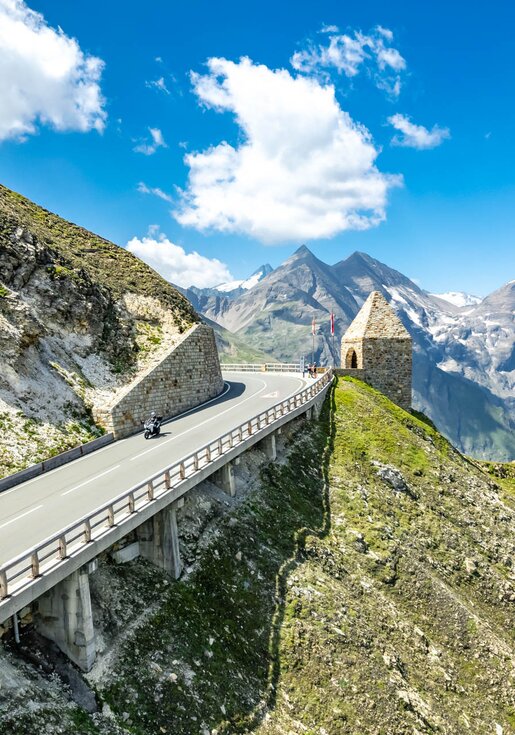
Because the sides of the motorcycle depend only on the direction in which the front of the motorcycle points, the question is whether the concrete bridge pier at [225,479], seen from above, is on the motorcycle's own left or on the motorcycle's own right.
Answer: on the motorcycle's own left

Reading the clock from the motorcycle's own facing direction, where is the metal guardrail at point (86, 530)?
The metal guardrail is roughly at 11 o'clock from the motorcycle.

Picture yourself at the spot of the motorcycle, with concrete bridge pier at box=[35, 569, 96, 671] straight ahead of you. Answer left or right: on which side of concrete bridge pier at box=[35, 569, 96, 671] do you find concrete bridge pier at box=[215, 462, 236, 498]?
left

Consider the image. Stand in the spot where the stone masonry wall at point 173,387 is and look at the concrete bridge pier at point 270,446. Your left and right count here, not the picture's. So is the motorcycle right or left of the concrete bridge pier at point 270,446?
right

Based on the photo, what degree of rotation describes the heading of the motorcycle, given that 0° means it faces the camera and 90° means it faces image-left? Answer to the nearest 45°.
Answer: approximately 45°

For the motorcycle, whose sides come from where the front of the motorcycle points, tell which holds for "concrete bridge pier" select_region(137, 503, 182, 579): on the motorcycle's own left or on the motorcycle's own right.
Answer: on the motorcycle's own left

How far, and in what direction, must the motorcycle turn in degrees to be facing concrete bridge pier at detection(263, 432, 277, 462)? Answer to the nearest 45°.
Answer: approximately 135° to its left

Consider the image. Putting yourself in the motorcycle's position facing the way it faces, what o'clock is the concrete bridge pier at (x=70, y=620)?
The concrete bridge pier is roughly at 11 o'clock from the motorcycle.
